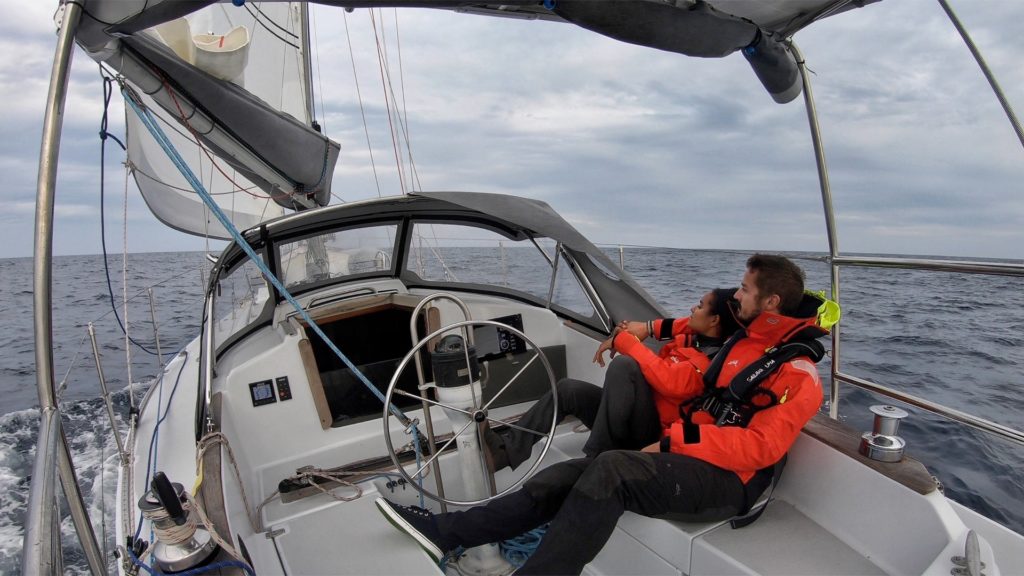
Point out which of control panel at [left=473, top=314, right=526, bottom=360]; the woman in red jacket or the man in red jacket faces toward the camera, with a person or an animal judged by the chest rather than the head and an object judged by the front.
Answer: the control panel

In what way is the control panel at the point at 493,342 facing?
toward the camera

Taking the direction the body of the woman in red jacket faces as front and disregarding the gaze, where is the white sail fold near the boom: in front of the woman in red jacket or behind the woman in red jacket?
in front

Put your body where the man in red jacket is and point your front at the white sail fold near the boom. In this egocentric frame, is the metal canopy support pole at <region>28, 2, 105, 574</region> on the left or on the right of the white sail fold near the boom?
left

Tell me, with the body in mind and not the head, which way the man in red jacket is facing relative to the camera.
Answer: to the viewer's left

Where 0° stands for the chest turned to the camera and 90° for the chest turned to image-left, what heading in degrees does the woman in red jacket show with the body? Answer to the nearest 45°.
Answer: approximately 90°

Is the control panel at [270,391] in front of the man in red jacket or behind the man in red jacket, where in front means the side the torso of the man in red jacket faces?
in front

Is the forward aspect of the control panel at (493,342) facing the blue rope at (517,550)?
yes

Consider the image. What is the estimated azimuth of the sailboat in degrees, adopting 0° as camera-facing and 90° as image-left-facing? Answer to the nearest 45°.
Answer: approximately 180°
